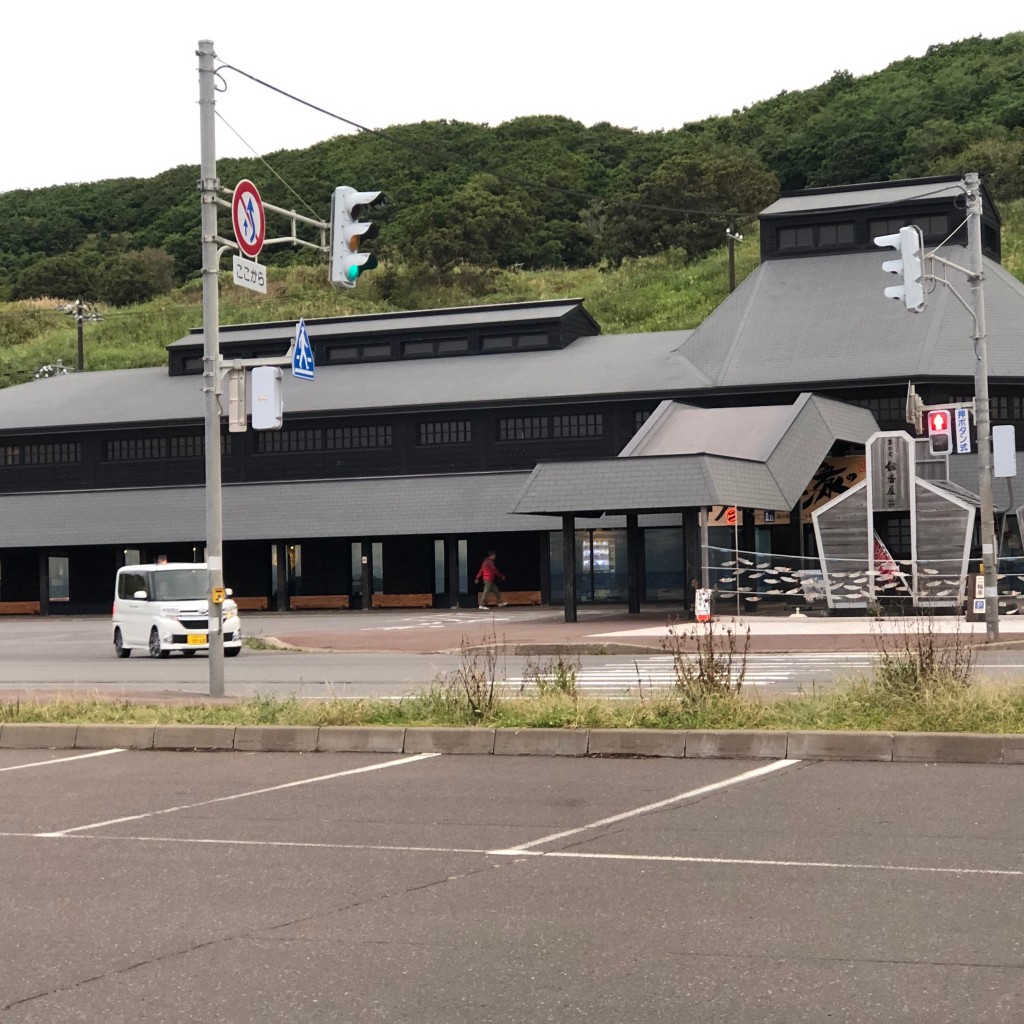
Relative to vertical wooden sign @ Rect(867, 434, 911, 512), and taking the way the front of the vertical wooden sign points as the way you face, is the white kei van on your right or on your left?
on your right

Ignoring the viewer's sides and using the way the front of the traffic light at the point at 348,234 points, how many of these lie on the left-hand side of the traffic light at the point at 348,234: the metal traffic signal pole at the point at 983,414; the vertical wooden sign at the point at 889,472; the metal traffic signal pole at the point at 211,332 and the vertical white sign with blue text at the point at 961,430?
3

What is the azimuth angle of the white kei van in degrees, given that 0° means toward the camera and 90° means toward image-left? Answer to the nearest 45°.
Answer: approximately 315°

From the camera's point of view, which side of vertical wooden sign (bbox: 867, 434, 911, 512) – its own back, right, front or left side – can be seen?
front

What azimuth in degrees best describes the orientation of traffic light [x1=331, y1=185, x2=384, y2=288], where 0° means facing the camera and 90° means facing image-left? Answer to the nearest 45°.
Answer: approximately 315°

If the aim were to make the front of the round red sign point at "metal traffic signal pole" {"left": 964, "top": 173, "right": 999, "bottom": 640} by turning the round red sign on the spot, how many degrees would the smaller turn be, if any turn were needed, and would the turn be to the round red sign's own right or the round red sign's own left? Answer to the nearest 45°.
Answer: approximately 90° to the round red sign's own left

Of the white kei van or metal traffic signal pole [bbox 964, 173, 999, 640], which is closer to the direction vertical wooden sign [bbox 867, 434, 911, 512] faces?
the metal traffic signal pole

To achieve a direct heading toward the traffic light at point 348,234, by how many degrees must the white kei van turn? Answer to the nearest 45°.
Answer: approximately 45° to its right

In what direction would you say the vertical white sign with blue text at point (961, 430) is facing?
toward the camera

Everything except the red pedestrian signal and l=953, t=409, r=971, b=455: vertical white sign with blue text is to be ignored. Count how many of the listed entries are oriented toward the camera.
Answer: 2
